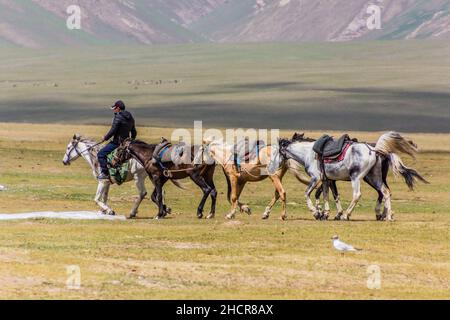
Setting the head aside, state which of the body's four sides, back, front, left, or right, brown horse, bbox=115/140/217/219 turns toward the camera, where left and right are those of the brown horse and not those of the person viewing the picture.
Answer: left

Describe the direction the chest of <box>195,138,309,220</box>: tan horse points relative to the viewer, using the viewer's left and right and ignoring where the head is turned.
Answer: facing to the left of the viewer

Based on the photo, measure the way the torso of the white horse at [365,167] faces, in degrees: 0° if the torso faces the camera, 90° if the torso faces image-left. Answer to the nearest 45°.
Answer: approximately 90°

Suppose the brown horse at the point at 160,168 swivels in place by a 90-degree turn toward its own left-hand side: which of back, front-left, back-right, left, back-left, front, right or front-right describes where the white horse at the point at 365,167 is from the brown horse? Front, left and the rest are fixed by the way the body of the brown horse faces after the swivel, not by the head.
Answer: left

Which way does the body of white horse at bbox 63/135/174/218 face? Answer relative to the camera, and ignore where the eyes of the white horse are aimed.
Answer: to the viewer's left

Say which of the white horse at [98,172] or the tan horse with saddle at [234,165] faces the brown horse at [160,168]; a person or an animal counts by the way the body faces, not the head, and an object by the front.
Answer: the tan horse with saddle at [234,165]

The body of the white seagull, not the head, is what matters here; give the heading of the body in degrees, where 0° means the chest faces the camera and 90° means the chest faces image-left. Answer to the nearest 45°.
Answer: approximately 90°

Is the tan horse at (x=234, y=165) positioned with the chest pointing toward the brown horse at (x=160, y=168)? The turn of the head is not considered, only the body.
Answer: yes

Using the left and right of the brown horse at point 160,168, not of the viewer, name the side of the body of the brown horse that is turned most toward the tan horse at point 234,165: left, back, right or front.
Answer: back
